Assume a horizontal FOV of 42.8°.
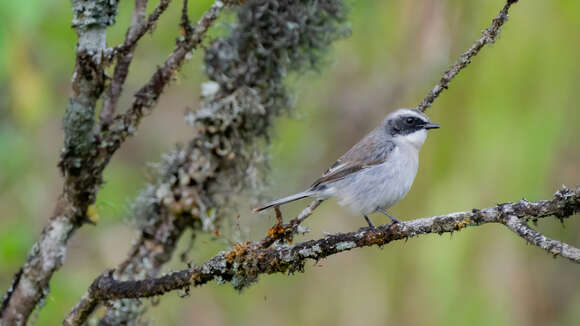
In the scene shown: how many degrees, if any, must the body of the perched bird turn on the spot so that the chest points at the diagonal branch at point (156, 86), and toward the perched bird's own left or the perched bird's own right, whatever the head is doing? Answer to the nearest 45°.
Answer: approximately 135° to the perched bird's own right

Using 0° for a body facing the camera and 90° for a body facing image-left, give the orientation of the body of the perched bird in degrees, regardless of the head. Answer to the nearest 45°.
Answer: approximately 270°

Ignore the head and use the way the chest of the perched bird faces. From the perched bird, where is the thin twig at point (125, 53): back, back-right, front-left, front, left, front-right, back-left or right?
back-right

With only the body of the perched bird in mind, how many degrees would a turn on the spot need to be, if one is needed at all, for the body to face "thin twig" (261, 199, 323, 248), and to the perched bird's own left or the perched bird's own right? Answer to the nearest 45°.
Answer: approximately 135° to the perched bird's own right

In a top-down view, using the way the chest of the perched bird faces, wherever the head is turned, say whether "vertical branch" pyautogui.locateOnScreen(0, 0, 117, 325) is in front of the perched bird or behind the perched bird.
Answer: behind

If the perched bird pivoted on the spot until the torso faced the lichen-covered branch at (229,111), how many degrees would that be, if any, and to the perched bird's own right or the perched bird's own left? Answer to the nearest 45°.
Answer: approximately 135° to the perched bird's own right

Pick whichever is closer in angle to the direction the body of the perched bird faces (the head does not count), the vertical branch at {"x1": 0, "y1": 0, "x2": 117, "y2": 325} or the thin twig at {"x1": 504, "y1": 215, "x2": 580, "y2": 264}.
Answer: the thin twig
